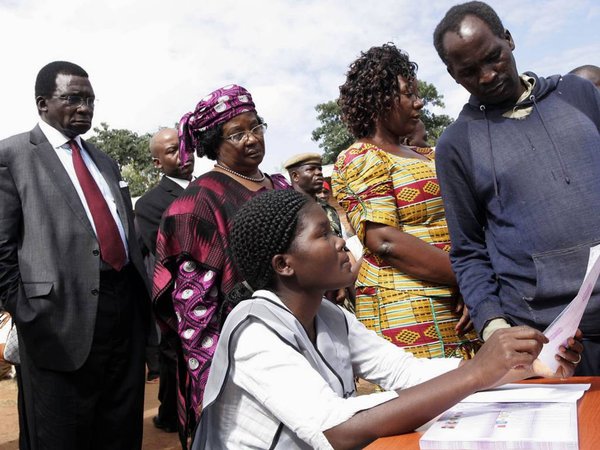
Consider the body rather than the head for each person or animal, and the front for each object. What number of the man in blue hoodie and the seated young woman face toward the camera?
1

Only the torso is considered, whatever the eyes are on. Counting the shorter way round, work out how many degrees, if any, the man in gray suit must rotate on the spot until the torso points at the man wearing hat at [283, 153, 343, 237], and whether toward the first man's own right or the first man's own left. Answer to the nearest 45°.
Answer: approximately 90° to the first man's own left

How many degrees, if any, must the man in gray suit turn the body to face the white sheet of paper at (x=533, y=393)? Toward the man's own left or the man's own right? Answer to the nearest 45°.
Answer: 0° — they already face it

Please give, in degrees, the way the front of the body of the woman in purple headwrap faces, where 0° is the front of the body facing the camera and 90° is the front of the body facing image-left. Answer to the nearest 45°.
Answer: approximately 315°

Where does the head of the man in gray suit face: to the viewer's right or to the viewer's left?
to the viewer's right

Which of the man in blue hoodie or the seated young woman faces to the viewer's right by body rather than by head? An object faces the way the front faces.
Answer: the seated young woman

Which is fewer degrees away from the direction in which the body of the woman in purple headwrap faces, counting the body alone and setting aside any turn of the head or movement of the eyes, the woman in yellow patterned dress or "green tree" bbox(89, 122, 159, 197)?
the woman in yellow patterned dress

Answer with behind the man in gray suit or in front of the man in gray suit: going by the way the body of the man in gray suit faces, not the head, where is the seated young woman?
in front

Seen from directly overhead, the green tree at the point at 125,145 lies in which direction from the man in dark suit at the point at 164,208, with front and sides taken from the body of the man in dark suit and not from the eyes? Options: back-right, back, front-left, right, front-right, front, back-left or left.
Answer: back-left

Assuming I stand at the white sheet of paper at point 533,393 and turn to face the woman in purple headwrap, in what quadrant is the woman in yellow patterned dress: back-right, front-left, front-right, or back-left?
front-right

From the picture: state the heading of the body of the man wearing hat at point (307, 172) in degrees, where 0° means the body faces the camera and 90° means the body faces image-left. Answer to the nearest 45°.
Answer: approximately 315°

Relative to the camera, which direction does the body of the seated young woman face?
to the viewer's right

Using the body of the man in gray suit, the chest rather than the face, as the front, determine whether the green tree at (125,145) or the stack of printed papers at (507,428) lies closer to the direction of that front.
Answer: the stack of printed papers

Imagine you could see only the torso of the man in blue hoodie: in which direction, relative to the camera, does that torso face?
toward the camera

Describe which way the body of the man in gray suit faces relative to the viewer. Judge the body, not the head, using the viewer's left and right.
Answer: facing the viewer and to the right of the viewer

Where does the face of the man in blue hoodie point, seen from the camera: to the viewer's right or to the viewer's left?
to the viewer's left
